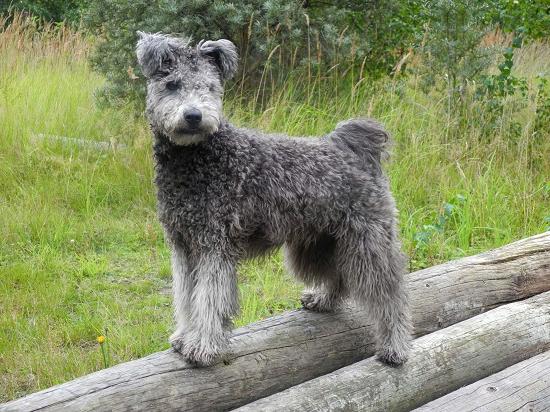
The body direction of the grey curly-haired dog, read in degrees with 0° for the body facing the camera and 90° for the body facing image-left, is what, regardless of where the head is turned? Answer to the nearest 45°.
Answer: approximately 45°

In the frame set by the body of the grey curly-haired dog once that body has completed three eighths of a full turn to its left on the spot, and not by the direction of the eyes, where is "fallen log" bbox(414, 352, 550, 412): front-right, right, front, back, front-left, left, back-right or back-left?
front

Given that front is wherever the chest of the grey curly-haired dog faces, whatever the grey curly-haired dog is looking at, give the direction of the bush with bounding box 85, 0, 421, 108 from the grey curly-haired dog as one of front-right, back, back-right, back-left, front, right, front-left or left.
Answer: back-right
